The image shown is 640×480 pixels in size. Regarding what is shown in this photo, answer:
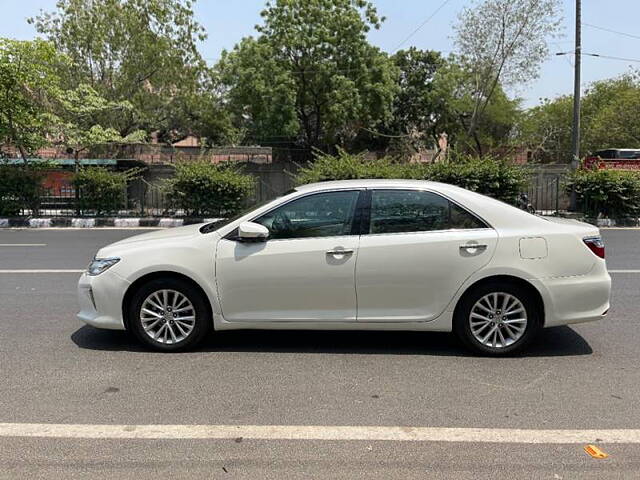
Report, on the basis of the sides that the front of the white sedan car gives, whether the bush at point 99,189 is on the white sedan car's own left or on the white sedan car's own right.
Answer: on the white sedan car's own right

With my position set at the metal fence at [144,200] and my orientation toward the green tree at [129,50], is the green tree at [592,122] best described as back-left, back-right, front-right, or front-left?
front-right

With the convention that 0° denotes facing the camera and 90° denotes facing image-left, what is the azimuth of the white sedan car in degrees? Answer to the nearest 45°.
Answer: approximately 90°

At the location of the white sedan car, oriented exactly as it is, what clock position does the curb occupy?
The curb is roughly at 2 o'clock from the white sedan car.

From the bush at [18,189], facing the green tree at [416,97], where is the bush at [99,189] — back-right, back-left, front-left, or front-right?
front-right

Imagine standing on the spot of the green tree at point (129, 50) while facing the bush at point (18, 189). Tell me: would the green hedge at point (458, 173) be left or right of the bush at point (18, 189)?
left

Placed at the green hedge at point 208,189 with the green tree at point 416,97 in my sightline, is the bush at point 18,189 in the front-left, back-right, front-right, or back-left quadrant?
back-left

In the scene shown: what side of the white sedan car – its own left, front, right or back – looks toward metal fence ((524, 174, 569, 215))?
right

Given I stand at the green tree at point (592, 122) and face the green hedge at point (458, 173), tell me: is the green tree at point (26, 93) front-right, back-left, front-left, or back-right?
front-right

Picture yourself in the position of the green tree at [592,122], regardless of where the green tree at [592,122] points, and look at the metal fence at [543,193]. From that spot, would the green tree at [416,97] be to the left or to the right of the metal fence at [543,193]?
right
